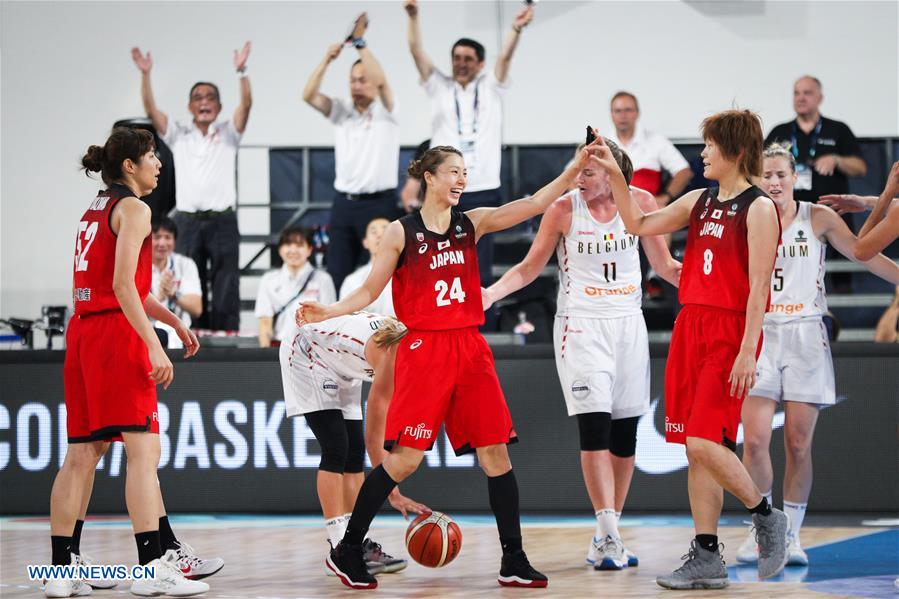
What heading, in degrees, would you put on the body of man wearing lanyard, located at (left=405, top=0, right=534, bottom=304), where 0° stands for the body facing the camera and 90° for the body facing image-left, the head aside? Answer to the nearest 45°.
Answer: approximately 0°

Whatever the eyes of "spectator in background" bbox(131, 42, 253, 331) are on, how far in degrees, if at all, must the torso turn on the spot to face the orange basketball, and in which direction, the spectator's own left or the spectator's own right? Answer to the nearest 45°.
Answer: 0° — they already face it

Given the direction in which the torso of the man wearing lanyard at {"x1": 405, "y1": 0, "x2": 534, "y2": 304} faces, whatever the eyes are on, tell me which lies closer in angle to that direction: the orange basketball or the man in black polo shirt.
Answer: the orange basketball

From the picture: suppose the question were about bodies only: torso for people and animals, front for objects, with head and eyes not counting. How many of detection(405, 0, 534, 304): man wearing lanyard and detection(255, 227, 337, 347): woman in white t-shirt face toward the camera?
2

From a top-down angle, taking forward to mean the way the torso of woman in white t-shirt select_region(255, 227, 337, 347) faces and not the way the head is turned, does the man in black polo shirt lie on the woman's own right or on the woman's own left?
on the woman's own left
